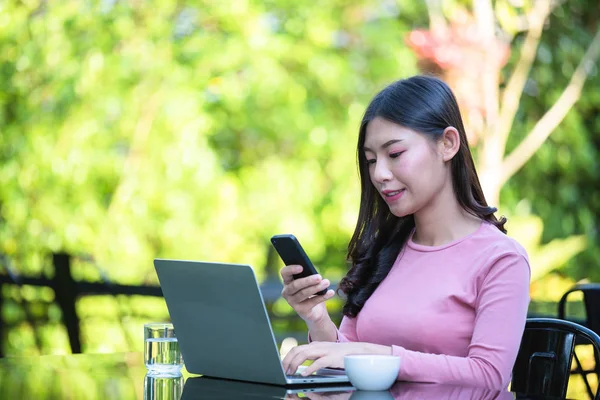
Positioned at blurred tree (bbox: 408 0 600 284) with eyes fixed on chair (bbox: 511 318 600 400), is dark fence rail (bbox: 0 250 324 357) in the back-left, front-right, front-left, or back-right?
front-right

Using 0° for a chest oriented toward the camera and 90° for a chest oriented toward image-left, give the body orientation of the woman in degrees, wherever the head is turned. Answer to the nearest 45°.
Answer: approximately 45°

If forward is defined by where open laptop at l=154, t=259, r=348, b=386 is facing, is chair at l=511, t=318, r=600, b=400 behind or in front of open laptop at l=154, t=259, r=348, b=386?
in front

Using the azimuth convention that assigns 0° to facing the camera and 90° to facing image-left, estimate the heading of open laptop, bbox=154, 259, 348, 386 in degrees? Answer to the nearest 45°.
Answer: approximately 225°

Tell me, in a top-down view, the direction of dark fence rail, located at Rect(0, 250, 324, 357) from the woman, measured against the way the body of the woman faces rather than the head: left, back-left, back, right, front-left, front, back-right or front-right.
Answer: right

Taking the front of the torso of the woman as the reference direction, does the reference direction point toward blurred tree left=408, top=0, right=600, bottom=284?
no

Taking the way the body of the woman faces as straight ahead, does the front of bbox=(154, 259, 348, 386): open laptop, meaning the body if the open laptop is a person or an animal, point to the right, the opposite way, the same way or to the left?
the opposite way

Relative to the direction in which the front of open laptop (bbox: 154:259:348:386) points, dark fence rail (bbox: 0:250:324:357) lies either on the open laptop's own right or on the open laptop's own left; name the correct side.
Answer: on the open laptop's own left

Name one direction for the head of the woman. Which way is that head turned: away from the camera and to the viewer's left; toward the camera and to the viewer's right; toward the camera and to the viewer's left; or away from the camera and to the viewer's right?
toward the camera and to the viewer's left

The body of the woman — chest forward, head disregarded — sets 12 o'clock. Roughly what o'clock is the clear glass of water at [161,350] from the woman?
The clear glass of water is roughly at 1 o'clock from the woman.
